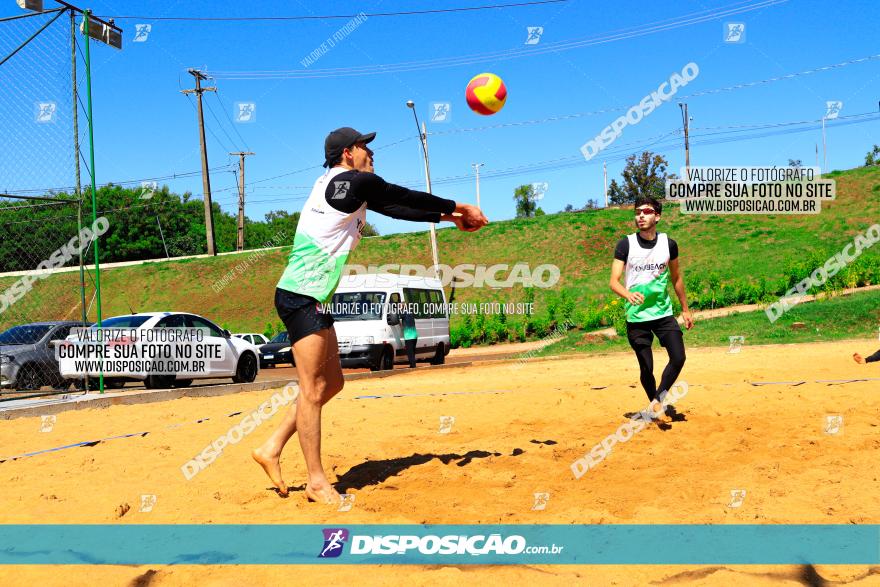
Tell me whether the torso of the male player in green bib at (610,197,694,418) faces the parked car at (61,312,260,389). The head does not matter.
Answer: no

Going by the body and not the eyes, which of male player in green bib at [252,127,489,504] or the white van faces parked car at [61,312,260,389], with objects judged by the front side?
the white van

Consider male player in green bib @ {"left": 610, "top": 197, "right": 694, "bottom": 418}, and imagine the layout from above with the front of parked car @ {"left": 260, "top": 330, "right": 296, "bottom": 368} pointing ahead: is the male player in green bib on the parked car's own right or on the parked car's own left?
on the parked car's own left

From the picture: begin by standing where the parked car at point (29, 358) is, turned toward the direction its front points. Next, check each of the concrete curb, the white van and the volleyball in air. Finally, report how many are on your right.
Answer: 0

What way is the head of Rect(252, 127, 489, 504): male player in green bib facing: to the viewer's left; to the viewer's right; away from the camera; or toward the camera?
to the viewer's right

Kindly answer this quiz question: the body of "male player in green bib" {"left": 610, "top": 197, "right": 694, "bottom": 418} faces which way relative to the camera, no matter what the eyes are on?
toward the camera

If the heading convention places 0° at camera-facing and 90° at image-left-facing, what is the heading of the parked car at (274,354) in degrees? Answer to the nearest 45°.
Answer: approximately 45°

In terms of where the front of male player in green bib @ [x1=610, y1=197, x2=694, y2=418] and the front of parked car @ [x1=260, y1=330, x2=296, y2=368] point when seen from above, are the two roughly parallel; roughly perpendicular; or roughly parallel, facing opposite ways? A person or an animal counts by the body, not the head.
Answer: roughly parallel

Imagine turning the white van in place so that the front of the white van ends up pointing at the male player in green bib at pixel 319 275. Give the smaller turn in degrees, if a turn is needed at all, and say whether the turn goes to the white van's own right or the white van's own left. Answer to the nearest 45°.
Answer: approximately 45° to the white van's own left

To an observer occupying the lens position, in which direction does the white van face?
facing the viewer and to the left of the viewer

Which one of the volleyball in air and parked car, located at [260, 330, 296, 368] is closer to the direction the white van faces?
the volleyball in air

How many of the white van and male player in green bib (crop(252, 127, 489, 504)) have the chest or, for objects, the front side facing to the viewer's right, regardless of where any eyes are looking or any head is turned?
1

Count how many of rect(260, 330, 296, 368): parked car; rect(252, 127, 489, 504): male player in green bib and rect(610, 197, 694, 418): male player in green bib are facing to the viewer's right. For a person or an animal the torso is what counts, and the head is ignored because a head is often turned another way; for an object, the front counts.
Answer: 1

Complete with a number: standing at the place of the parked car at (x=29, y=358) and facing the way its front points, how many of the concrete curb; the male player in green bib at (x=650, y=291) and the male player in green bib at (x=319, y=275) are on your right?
0

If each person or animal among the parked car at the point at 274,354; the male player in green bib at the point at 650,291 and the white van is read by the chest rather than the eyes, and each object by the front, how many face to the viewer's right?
0

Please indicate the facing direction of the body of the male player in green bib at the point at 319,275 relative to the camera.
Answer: to the viewer's right
